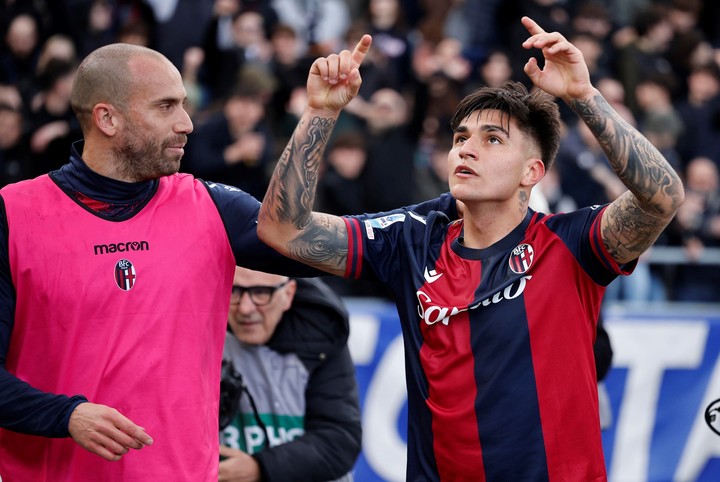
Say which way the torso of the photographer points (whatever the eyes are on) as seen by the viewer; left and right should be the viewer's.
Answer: facing the viewer and to the left of the viewer

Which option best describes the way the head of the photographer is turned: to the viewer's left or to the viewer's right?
to the viewer's left

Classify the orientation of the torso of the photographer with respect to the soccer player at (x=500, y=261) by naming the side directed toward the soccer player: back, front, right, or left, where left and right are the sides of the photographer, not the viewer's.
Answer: front
